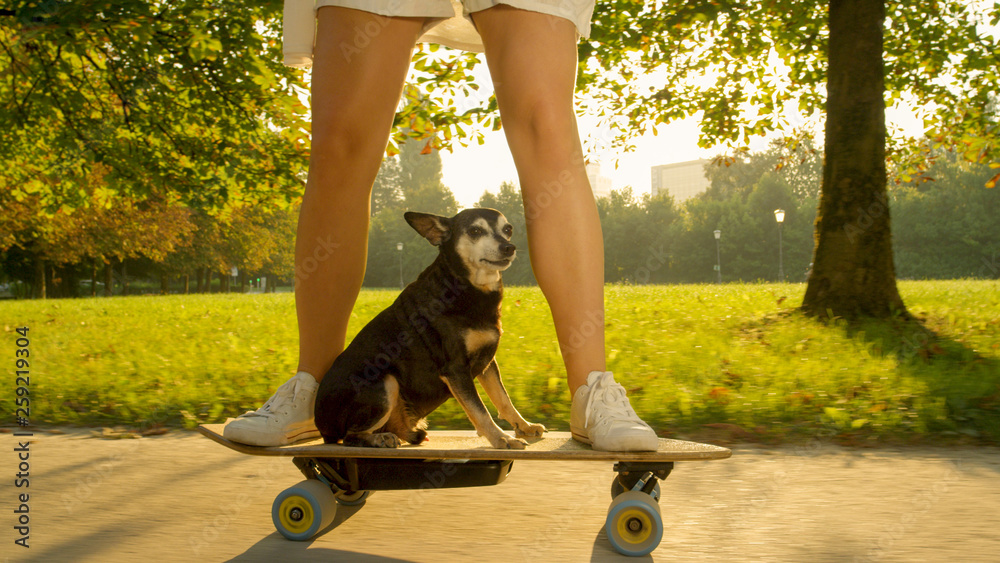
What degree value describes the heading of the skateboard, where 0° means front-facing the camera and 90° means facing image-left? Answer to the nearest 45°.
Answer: approximately 270°

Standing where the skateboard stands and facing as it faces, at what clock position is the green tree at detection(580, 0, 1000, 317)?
The green tree is roughly at 10 o'clock from the skateboard.

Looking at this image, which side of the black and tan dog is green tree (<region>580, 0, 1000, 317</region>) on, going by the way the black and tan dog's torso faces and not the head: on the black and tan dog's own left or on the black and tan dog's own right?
on the black and tan dog's own left

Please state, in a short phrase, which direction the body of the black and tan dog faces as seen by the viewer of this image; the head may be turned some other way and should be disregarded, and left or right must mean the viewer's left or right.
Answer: facing the viewer and to the right of the viewer
